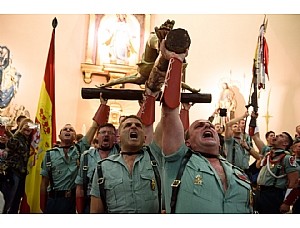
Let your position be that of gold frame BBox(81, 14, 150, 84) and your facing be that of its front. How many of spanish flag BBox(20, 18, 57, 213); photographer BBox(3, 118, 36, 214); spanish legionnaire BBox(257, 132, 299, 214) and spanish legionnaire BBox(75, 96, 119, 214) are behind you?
0

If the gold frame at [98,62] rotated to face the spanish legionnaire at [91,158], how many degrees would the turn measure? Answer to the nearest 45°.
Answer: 0° — it already faces them

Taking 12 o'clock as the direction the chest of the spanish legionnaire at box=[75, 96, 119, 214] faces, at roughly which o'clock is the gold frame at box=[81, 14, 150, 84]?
The gold frame is roughly at 6 o'clock from the spanish legionnaire.

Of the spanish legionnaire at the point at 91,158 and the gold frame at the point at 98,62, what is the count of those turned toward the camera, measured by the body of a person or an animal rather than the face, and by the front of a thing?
2

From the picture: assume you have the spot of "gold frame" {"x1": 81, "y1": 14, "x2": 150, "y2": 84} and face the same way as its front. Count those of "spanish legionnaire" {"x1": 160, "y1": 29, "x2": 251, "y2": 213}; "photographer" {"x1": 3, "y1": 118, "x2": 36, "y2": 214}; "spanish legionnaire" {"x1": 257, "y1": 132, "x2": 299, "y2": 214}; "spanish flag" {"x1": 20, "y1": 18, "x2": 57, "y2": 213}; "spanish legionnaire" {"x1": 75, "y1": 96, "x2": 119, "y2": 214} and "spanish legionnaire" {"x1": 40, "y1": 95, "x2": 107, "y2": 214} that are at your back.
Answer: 0

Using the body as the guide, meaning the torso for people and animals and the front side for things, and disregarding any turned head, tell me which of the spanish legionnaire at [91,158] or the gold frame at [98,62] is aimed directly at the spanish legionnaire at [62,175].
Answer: the gold frame

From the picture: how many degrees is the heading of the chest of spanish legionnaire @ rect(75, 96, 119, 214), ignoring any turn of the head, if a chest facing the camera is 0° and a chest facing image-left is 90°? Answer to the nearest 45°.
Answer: approximately 0°

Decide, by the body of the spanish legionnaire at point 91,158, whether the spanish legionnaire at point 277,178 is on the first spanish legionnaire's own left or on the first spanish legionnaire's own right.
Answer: on the first spanish legionnaire's own left

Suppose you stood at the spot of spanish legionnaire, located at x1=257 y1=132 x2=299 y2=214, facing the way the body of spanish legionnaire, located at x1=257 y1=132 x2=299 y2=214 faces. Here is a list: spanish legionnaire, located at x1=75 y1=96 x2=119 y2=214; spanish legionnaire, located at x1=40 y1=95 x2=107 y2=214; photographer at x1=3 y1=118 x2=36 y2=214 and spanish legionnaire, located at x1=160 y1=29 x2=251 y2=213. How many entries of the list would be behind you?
0

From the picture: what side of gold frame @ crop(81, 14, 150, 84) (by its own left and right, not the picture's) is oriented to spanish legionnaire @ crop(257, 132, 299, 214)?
front

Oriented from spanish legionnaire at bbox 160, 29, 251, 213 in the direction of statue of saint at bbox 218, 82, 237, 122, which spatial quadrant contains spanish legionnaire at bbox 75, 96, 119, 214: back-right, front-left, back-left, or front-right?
front-left

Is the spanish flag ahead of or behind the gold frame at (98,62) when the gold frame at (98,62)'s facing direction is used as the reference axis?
ahead

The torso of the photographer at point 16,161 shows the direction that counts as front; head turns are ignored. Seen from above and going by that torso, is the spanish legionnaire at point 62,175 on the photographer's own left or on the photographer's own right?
on the photographer's own right

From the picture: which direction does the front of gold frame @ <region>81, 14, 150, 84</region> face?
toward the camera

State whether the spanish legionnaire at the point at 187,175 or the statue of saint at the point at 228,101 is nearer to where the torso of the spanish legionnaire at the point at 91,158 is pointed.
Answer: the spanish legionnaire
